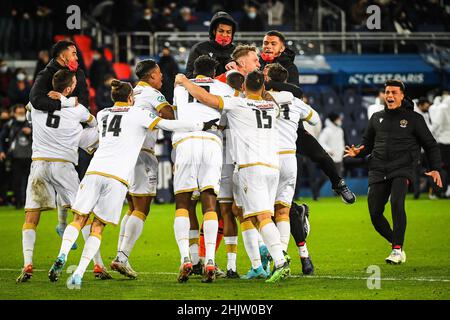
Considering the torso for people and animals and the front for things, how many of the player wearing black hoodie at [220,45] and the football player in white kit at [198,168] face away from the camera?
1

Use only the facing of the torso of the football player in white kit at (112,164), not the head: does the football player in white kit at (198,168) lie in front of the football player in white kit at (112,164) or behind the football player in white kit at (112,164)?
in front

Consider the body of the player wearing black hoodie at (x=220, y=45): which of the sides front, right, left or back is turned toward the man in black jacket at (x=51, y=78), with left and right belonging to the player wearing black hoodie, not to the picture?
right

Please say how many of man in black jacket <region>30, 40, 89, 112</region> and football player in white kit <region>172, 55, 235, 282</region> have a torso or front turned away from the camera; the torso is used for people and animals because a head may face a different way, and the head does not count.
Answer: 1

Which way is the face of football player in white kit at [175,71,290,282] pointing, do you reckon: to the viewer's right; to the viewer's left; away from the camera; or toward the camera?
away from the camera

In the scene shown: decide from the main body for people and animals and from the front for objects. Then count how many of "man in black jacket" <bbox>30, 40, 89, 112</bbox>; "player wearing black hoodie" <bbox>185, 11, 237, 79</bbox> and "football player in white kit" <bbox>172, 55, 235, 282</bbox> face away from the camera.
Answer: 1

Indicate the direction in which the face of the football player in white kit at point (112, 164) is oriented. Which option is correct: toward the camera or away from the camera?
away from the camera

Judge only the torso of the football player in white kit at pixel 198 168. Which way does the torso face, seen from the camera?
away from the camera

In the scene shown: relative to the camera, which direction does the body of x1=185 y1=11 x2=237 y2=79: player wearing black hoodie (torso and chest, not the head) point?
toward the camera

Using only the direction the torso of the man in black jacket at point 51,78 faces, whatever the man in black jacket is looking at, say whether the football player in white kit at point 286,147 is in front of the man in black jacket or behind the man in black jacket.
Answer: in front

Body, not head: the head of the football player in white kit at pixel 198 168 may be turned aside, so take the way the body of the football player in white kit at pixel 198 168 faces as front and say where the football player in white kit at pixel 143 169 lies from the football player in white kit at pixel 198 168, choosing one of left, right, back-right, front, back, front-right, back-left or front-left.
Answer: front-left

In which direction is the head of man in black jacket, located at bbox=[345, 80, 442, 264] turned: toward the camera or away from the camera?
toward the camera

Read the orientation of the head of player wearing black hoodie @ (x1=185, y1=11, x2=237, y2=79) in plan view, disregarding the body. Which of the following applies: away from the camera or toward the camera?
toward the camera
